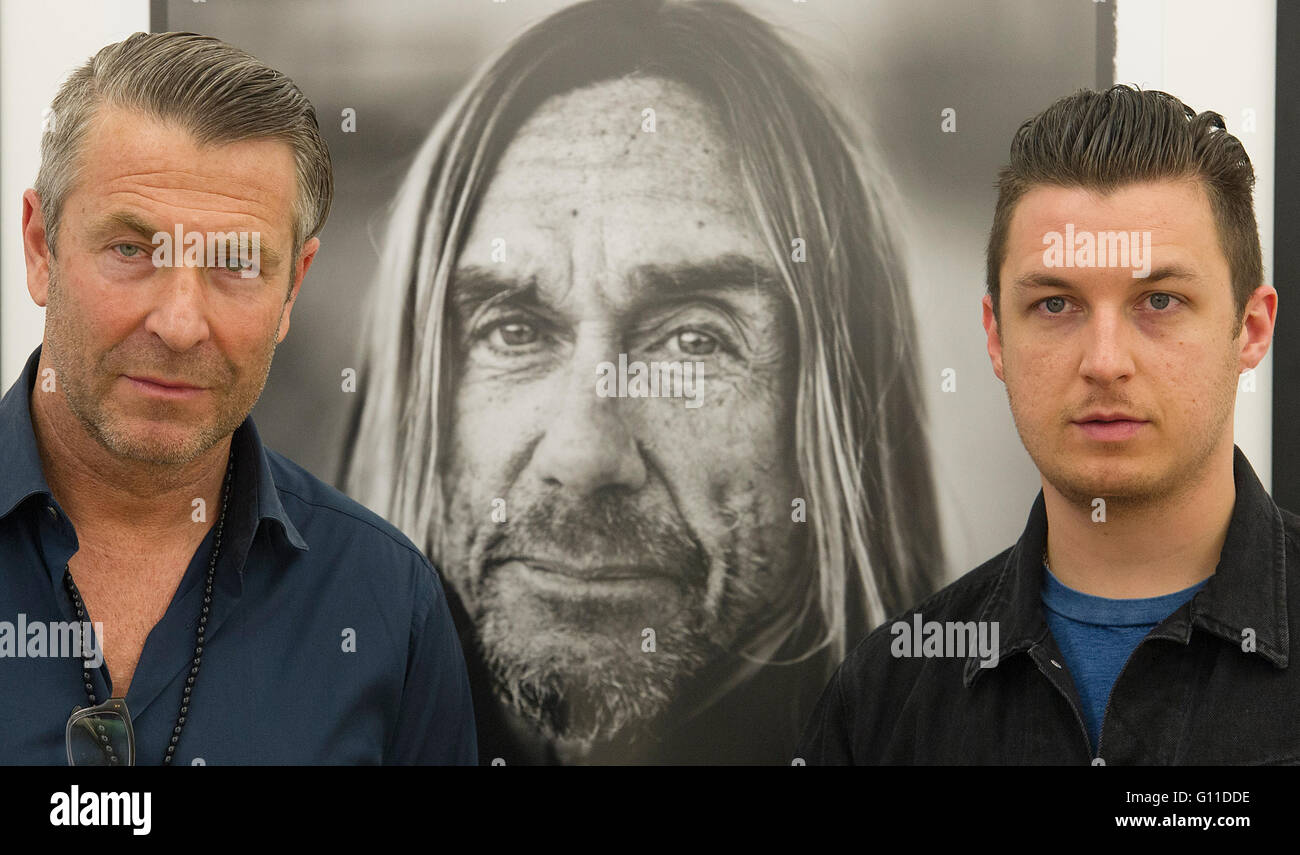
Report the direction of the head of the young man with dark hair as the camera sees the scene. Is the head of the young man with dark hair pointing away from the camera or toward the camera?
toward the camera

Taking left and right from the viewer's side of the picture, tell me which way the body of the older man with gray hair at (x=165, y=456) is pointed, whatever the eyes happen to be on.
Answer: facing the viewer

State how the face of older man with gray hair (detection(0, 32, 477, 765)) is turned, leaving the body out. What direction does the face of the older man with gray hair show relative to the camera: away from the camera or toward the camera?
toward the camera

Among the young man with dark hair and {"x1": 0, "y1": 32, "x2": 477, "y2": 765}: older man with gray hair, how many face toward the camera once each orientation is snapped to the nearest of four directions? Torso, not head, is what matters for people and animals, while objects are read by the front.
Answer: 2

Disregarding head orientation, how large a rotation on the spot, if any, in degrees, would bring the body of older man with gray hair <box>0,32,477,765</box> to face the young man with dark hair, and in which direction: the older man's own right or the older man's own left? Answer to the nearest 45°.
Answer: approximately 90° to the older man's own left

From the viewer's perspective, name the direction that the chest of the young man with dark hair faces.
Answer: toward the camera

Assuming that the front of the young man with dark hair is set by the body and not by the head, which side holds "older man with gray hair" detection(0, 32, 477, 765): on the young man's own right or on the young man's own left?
on the young man's own right
